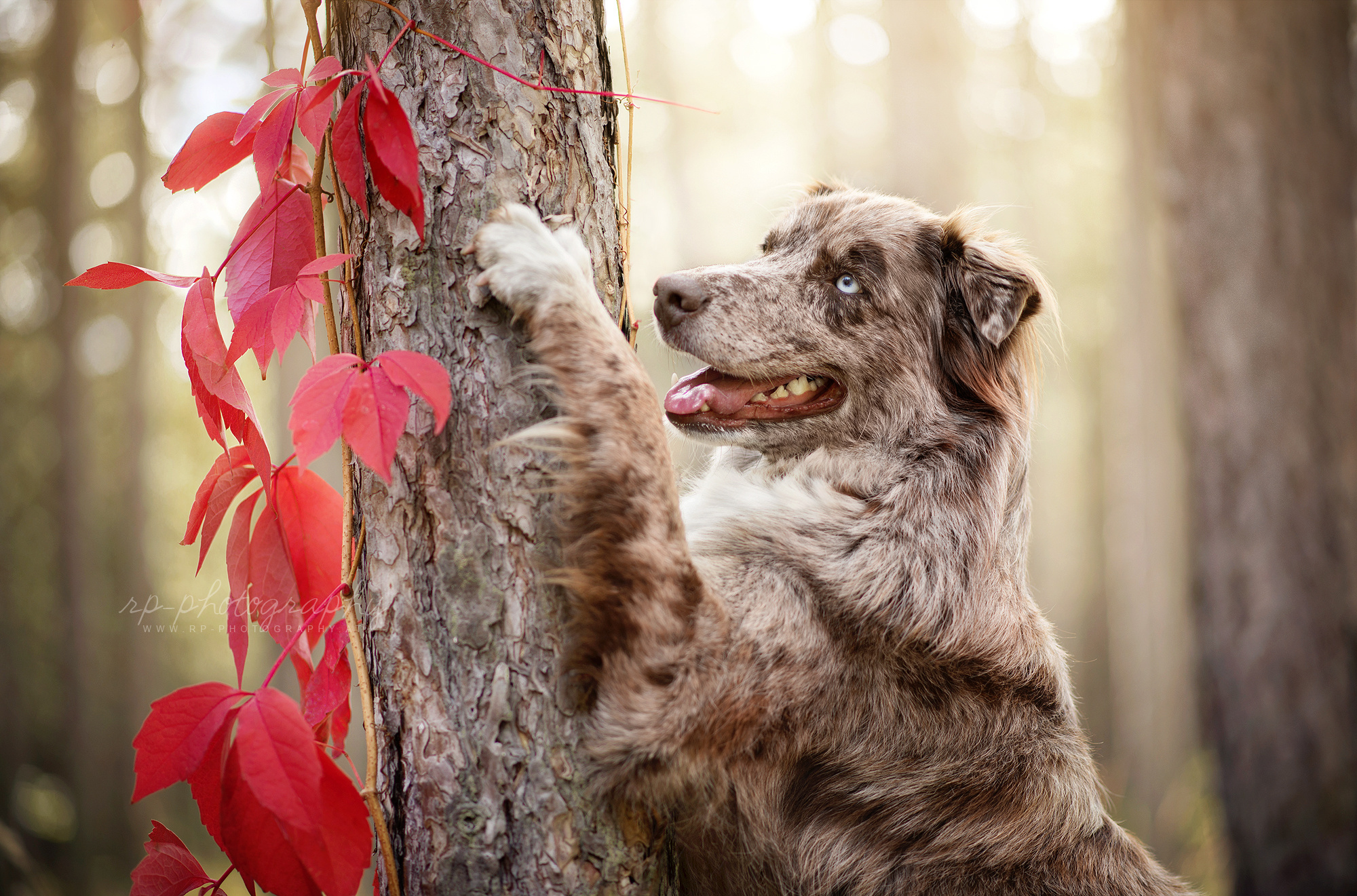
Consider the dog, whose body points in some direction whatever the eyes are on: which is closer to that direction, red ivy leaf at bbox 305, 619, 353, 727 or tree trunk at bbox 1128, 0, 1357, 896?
the red ivy leaf

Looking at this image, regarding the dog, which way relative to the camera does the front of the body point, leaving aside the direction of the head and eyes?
to the viewer's left

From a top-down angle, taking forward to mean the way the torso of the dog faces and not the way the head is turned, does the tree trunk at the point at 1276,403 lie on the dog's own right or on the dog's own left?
on the dog's own right
